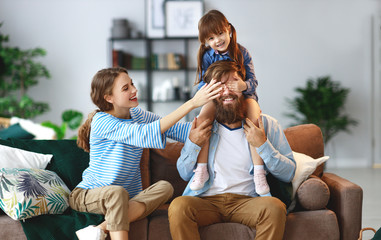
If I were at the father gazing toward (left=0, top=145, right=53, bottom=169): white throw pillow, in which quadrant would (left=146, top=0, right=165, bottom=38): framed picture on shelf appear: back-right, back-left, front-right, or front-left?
front-right

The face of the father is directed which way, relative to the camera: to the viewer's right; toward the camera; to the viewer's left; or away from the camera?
toward the camera

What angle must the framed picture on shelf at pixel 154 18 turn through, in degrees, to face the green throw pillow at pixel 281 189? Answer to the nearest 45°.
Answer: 0° — it already faces it

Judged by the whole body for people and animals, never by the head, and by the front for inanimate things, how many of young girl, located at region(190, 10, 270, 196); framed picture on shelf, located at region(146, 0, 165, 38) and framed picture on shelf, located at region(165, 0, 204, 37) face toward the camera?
3

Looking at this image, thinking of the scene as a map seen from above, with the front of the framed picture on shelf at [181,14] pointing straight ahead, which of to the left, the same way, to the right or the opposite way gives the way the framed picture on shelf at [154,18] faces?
the same way

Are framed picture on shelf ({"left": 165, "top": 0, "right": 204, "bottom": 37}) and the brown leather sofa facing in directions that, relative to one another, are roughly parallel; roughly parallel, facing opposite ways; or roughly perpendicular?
roughly parallel

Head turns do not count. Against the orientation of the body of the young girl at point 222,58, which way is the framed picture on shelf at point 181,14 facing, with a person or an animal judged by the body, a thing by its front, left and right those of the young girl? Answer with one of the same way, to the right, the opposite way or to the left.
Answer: the same way

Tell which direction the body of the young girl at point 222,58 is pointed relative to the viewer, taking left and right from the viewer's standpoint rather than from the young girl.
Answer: facing the viewer

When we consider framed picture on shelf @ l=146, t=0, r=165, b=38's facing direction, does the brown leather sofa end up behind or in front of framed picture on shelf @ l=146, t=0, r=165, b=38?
in front

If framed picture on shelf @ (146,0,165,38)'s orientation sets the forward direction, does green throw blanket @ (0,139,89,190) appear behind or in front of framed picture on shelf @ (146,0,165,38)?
in front

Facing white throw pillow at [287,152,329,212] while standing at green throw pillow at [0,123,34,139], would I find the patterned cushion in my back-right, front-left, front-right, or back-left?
front-right

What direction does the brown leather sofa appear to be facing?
toward the camera

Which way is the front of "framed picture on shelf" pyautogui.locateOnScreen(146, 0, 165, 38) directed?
toward the camera

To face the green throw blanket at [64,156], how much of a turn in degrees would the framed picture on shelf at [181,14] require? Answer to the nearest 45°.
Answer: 0° — it already faces it

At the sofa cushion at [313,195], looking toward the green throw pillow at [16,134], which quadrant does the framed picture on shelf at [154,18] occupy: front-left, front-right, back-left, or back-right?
front-right

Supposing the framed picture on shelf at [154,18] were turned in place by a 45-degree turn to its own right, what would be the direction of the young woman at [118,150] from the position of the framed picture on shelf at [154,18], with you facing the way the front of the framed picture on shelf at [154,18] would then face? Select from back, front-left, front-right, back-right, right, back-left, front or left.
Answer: front-left
